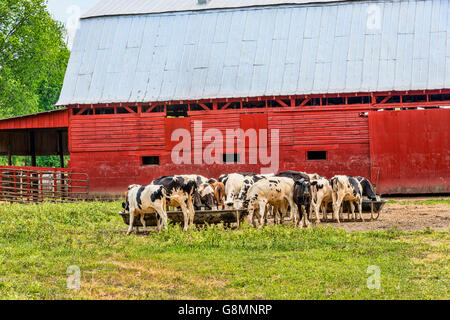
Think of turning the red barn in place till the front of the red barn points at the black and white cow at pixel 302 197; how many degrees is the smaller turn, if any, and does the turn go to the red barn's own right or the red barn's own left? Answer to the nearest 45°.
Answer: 0° — it already faces it

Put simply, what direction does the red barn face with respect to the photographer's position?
facing the viewer

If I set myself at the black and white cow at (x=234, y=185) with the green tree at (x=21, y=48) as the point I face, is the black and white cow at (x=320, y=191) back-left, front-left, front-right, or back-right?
back-right

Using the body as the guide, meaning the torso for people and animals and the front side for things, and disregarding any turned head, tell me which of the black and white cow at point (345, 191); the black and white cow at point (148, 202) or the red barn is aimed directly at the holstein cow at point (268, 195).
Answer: the red barn

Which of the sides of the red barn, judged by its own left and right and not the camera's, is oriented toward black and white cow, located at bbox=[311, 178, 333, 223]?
front

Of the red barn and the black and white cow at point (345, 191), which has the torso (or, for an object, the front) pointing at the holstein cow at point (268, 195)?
the red barn

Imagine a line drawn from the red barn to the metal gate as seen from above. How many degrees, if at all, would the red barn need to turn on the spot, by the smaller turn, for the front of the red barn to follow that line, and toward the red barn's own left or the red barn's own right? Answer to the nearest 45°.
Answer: approximately 90° to the red barn's own right

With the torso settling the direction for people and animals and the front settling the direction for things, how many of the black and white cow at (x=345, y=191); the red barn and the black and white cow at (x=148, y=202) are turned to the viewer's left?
1

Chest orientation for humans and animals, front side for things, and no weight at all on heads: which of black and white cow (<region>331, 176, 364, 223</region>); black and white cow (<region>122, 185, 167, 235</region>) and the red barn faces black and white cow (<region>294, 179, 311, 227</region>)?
the red barn

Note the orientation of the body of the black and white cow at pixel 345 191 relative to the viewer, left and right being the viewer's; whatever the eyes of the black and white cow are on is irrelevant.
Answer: facing away from the viewer and to the right of the viewer
